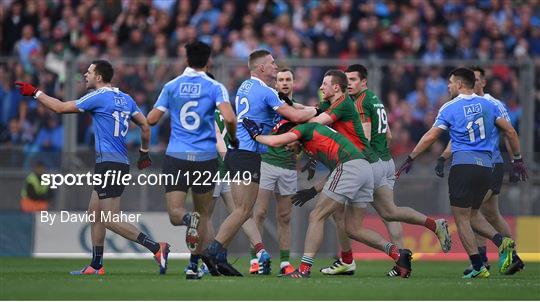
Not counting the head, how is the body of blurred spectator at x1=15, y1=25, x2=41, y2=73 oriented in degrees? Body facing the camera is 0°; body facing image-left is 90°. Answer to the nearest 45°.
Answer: approximately 0°
